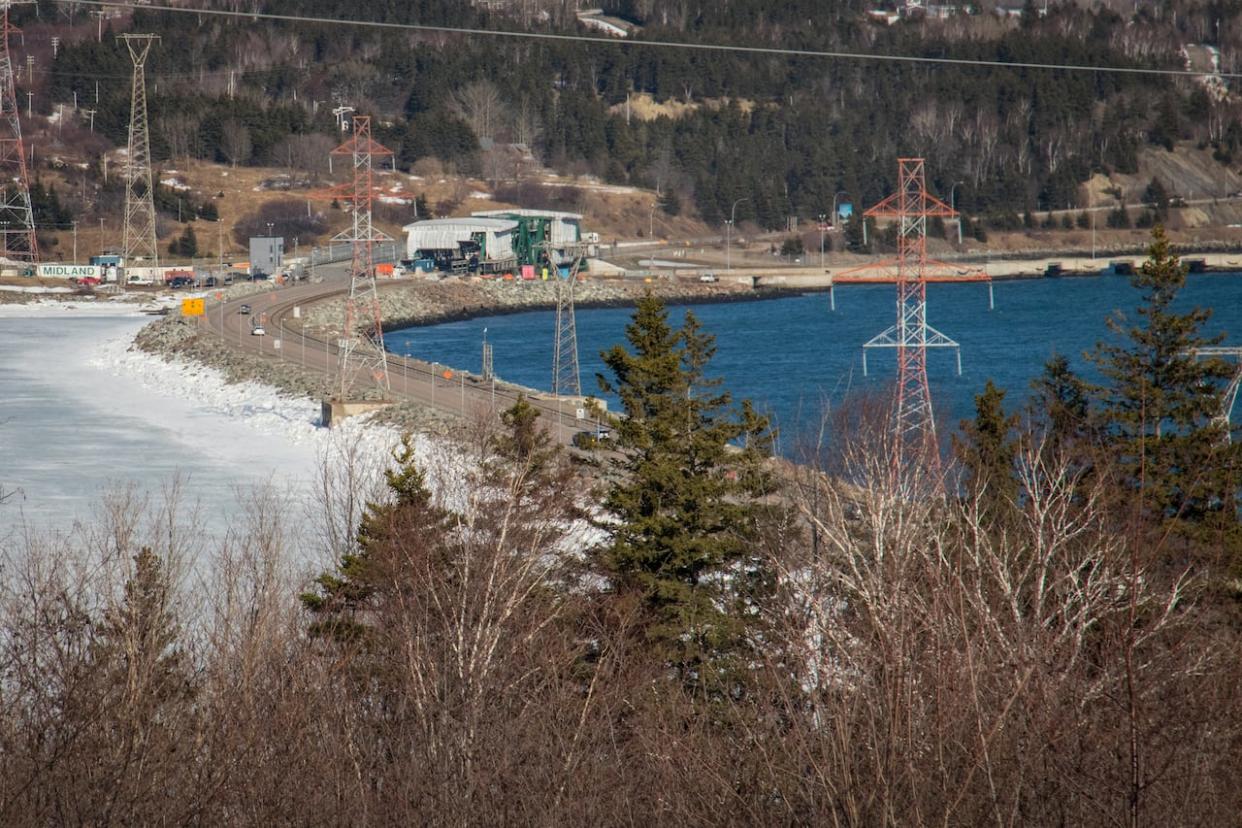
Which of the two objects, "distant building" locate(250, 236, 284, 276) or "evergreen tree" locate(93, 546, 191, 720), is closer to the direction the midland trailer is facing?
the evergreen tree
